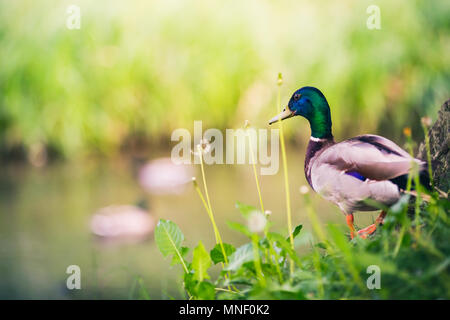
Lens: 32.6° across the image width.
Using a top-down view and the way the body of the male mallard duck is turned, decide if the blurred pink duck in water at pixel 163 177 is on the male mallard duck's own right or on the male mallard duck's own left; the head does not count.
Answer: on the male mallard duck's own right

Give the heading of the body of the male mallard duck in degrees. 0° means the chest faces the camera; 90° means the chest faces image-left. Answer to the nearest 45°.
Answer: approximately 90°
